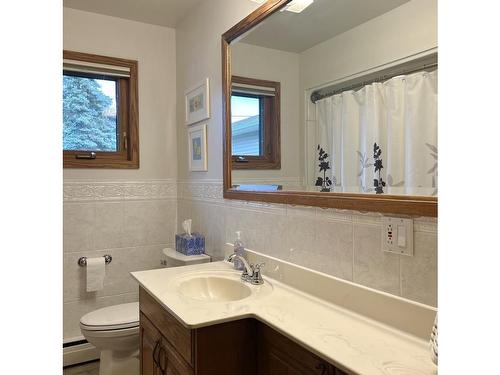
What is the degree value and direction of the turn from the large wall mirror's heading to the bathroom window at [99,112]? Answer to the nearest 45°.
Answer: approximately 90° to its right

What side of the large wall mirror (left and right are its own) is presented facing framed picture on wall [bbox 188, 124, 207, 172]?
right

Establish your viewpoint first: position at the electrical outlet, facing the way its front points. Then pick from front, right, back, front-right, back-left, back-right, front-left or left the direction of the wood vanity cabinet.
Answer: front-right

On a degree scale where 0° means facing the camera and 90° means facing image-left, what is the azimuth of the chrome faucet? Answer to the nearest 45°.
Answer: approximately 45°

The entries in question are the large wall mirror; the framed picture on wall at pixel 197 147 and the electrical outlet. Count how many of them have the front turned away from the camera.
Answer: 0

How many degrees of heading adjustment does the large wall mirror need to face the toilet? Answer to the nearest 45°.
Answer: approximately 45° to its right

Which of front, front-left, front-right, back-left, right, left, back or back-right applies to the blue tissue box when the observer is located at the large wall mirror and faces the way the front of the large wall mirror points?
right

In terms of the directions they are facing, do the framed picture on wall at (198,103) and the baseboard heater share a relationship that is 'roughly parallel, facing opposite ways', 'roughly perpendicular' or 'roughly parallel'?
roughly perpendicular

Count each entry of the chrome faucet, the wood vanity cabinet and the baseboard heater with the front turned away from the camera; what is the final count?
0

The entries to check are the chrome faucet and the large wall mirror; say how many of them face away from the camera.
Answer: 0

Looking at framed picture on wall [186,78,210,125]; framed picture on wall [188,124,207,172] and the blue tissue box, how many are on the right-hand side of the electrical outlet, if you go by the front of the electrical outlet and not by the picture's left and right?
3

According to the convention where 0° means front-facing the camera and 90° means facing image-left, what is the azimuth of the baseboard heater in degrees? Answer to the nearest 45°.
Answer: approximately 315°

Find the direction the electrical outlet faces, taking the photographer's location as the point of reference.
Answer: facing the viewer and to the left of the viewer
